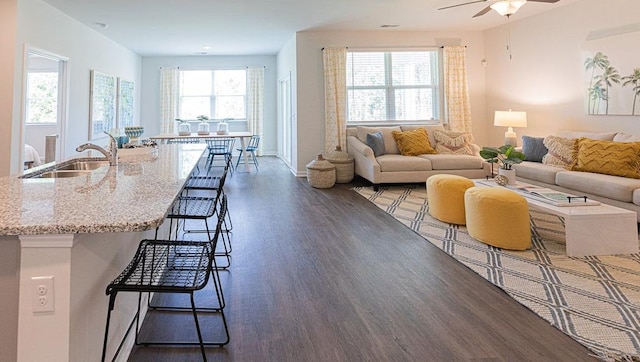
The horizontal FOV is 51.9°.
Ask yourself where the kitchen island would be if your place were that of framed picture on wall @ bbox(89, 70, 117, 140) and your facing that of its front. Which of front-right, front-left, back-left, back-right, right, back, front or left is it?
front-right

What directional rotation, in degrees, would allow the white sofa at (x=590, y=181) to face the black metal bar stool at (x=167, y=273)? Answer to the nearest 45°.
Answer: approximately 45° to its left

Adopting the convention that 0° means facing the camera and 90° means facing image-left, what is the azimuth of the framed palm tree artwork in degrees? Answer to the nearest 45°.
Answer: approximately 45°

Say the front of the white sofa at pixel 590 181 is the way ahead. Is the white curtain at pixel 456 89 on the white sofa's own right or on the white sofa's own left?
on the white sofa's own right

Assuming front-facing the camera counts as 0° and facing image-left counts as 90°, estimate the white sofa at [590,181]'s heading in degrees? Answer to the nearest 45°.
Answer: approximately 45°

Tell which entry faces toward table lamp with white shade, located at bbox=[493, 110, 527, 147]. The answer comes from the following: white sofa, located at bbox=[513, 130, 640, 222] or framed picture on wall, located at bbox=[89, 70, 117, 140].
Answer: the framed picture on wall

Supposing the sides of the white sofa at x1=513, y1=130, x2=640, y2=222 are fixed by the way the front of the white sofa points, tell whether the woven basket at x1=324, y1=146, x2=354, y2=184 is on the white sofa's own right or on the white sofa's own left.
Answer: on the white sofa's own right
